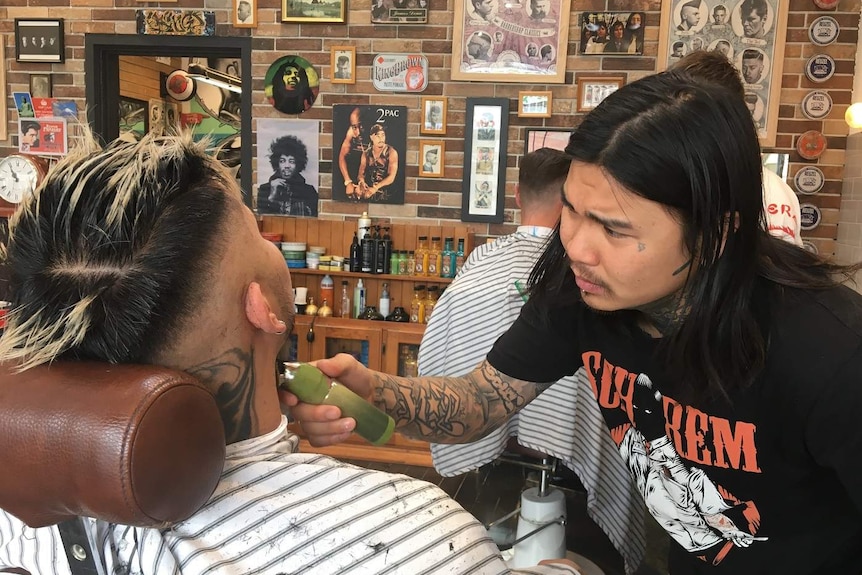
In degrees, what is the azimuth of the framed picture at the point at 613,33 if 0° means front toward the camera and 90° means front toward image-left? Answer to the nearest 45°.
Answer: approximately 0°

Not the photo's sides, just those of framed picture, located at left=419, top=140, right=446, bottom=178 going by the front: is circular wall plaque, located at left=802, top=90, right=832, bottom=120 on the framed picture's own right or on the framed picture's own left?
on the framed picture's own left

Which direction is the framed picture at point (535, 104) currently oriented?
toward the camera

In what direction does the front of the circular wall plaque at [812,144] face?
toward the camera

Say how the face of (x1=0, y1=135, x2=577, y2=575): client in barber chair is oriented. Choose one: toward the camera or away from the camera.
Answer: away from the camera

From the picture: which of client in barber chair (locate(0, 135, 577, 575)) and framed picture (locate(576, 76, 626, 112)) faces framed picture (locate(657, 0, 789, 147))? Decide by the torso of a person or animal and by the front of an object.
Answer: the client in barber chair

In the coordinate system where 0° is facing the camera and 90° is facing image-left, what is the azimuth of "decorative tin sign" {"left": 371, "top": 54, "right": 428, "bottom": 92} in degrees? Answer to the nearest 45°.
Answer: approximately 0°

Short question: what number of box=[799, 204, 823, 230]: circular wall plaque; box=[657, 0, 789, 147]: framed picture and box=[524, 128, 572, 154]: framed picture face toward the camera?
3
